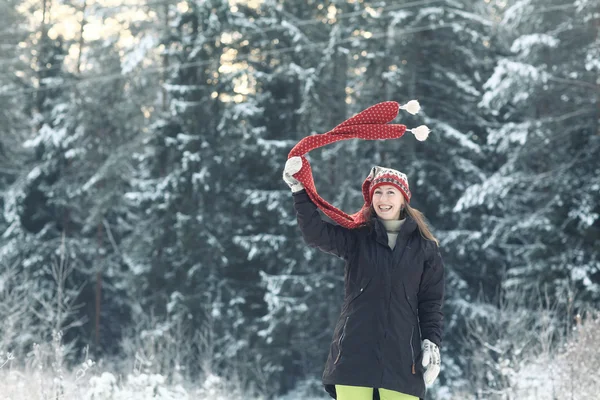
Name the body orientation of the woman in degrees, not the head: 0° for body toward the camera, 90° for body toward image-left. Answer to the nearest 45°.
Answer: approximately 0°

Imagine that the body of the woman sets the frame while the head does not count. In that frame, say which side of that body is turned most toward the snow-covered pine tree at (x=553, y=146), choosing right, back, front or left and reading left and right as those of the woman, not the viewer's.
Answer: back

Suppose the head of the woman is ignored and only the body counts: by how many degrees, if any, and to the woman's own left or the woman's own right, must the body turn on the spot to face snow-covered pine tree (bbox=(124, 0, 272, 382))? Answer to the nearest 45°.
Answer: approximately 180°
